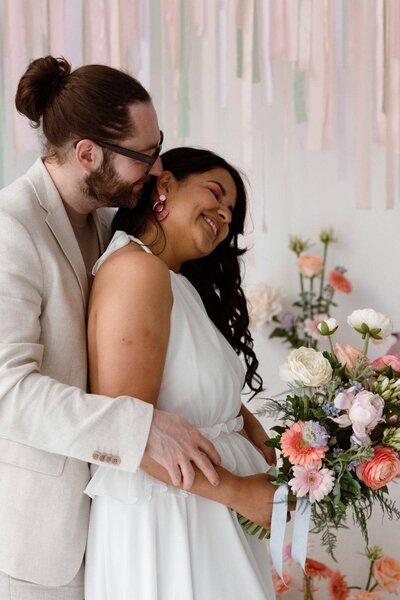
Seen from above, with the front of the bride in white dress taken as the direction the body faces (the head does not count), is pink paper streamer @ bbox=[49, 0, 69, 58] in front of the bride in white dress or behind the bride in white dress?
behind

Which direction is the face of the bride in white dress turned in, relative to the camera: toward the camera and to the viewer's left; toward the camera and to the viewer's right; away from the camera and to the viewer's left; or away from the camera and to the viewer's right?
toward the camera and to the viewer's right

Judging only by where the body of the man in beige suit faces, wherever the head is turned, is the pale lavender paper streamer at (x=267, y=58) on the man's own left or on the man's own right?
on the man's own left

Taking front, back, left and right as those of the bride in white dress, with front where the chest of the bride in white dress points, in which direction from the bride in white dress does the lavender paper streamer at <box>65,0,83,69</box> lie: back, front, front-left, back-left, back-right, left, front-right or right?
back-left

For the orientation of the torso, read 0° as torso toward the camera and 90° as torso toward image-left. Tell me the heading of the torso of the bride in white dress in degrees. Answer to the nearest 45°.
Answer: approximately 315°

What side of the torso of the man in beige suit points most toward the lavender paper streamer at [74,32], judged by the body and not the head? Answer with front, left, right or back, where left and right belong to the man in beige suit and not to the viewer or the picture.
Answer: left

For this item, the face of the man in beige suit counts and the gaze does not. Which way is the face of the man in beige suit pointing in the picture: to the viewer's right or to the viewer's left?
to the viewer's right

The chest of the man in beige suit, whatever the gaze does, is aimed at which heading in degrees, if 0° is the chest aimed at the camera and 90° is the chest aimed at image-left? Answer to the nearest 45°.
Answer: approximately 270°
